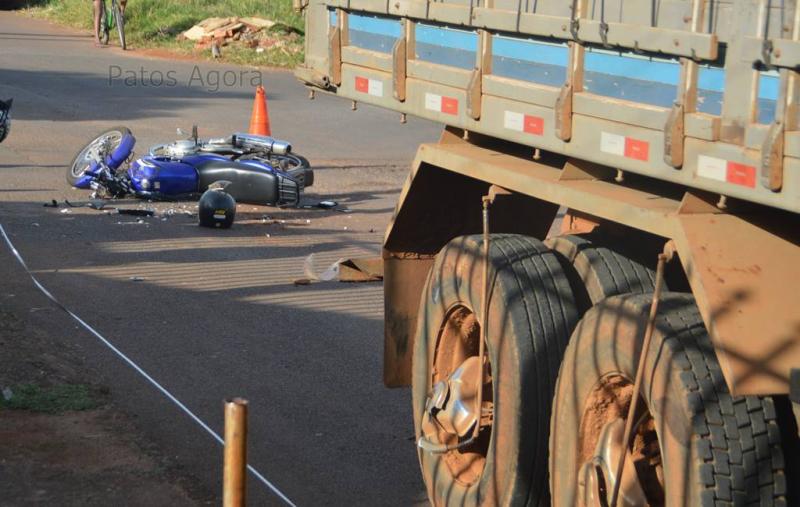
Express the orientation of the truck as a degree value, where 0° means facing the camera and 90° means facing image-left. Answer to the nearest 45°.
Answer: approximately 315°

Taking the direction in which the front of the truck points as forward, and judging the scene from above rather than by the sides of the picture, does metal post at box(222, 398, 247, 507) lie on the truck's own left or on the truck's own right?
on the truck's own right

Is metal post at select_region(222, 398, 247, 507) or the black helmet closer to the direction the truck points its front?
the metal post

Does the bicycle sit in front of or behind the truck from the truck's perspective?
behind

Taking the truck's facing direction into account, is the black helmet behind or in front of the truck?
behind

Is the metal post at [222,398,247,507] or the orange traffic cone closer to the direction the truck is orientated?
the metal post
